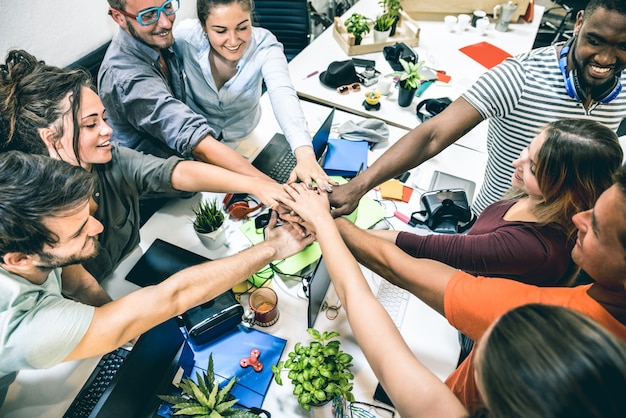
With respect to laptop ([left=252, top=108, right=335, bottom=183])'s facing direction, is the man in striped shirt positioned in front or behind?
behind

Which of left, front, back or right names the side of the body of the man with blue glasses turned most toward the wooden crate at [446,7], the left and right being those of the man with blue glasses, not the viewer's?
left

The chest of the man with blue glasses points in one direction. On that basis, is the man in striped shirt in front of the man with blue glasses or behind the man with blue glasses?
in front

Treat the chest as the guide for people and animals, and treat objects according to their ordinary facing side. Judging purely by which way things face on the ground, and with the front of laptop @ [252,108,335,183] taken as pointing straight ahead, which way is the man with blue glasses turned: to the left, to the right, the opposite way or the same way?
the opposite way

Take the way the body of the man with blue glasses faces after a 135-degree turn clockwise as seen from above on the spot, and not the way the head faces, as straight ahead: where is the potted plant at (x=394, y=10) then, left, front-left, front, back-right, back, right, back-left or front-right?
back-right

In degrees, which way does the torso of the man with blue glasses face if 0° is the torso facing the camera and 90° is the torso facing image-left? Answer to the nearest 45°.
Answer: approximately 315°
